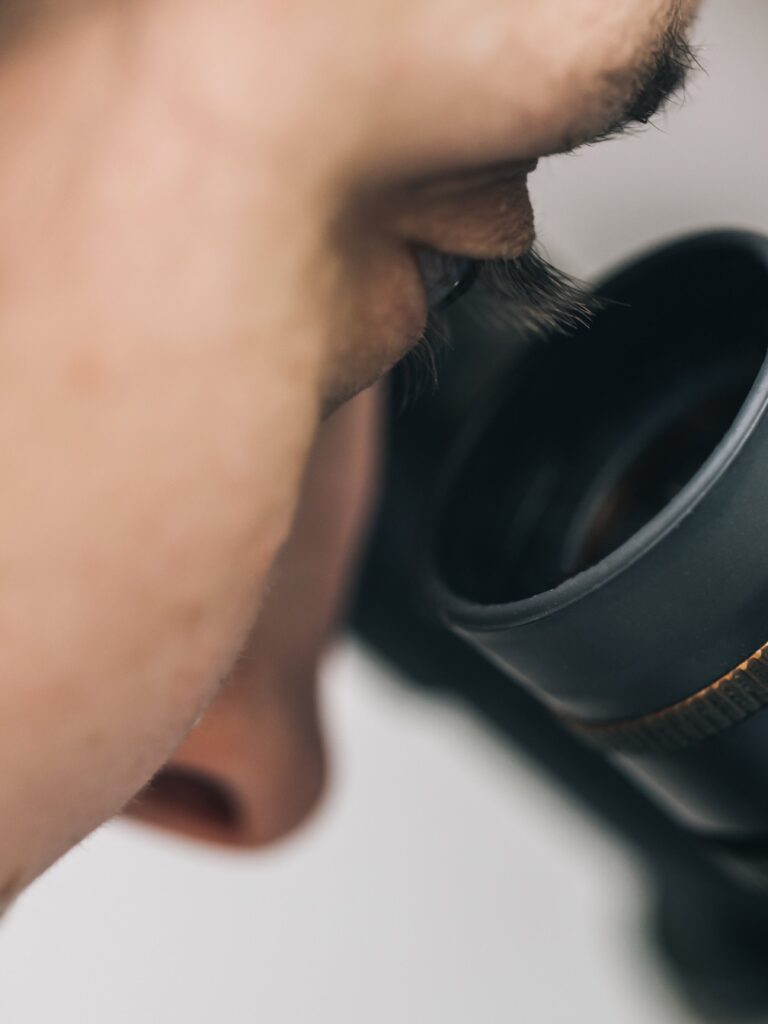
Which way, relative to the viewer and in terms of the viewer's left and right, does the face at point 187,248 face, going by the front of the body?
facing away from the viewer and to the right of the viewer
